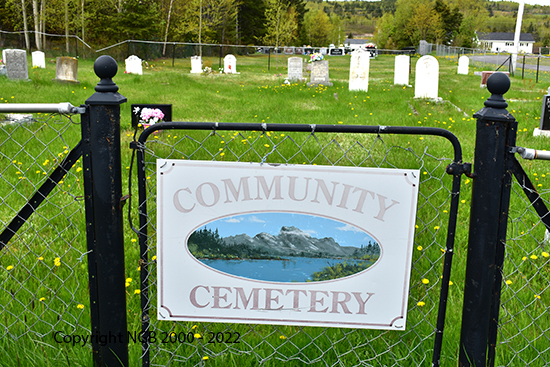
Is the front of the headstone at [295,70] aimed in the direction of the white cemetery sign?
yes

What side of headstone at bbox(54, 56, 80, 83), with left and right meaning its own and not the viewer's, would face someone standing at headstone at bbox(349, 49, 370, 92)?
left

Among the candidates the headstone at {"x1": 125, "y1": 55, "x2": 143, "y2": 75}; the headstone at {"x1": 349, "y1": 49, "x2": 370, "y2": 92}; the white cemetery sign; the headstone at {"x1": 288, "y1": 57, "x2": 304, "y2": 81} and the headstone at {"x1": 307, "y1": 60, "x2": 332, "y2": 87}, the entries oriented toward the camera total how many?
5

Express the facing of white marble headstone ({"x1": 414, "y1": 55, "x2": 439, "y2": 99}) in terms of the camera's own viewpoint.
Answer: facing the viewer

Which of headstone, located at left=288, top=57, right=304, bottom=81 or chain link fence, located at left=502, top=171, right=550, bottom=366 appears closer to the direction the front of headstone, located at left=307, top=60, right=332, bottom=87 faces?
the chain link fence

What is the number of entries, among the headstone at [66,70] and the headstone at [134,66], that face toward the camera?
2

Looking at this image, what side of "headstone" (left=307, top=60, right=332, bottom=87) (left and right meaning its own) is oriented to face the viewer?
front

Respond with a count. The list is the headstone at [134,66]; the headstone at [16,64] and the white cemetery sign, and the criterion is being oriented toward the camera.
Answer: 3

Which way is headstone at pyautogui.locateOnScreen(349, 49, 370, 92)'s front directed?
toward the camera

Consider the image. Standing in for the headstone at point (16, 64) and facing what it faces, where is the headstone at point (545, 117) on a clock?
the headstone at point (545, 117) is roughly at 11 o'clock from the headstone at point (16, 64).

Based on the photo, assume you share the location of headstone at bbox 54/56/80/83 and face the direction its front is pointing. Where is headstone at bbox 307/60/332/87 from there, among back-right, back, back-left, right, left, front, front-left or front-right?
left
